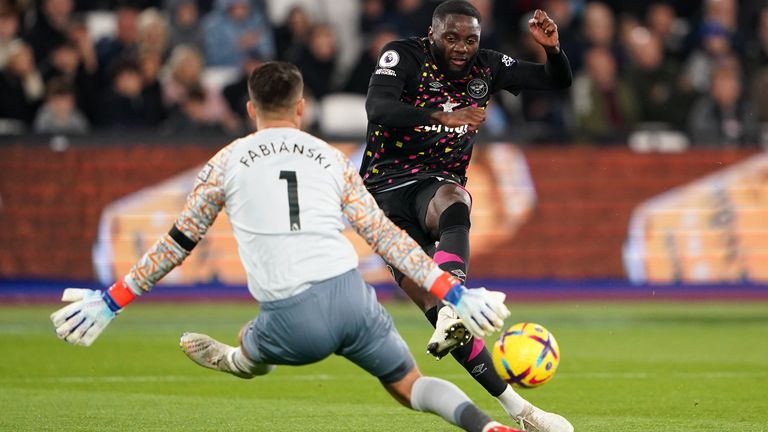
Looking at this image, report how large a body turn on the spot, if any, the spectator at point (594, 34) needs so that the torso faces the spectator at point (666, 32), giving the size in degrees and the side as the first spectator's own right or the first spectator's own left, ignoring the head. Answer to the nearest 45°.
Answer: approximately 135° to the first spectator's own left

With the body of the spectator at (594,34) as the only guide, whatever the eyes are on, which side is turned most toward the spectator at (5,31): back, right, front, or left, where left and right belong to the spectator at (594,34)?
right

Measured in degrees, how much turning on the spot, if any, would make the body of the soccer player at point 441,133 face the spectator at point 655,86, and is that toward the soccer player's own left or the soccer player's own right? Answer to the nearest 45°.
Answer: approximately 135° to the soccer player's own left

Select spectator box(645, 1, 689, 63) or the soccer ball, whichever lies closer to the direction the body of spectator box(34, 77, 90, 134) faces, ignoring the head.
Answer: the soccer ball

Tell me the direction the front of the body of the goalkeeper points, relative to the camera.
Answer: away from the camera

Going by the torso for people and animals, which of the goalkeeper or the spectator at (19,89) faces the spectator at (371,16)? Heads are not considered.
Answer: the goalkeeper

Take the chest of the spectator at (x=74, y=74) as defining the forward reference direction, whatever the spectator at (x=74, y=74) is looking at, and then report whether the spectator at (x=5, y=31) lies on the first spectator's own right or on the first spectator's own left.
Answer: on the first spectator's own right

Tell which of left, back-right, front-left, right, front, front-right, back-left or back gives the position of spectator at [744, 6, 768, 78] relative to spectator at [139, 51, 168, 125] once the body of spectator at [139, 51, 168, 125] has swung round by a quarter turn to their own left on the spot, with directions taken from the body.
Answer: front
